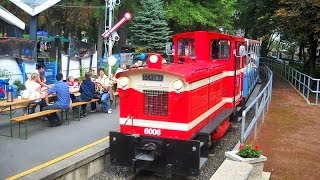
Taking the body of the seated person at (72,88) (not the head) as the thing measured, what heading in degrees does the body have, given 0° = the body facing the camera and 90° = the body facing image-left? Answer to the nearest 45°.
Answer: approximately 315°

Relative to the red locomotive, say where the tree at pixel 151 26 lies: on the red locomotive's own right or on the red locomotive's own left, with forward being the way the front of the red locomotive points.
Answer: on the red locomotive's own right

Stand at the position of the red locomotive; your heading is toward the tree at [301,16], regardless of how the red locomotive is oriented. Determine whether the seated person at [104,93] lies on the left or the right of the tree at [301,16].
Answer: left

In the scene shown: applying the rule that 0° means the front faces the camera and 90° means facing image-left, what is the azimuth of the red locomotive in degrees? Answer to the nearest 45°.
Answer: approximately 45°

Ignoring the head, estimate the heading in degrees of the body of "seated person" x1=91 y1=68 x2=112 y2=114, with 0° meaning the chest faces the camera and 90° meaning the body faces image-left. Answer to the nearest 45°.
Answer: approximately 45°

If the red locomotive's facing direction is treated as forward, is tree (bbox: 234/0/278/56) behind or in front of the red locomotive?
behind

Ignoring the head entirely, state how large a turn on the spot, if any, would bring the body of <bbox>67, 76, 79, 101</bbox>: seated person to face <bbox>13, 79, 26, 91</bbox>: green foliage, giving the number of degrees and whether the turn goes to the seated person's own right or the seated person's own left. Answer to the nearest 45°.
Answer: approximately 180°
